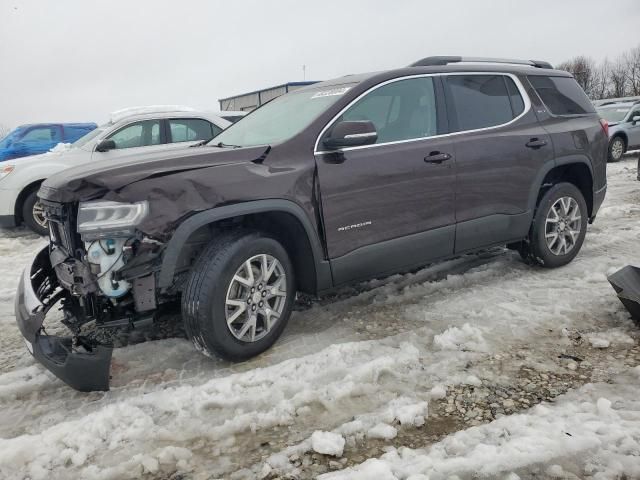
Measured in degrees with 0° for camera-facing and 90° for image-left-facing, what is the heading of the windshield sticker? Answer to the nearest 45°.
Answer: approximately 45°

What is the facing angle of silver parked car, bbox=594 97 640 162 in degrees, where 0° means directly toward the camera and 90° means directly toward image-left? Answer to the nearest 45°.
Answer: approximately 45°

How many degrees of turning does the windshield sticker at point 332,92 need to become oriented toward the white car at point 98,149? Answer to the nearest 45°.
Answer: approximately 90° to its right

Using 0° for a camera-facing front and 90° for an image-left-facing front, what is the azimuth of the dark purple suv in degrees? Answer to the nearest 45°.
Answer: approximately 45°

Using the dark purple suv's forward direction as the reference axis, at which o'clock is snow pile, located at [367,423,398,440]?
The snow pile is roughly at 10 o'clock from the dark purple suv.

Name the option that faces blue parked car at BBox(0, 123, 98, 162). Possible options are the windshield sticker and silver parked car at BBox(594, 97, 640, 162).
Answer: silver parked car at BBox(594, 97, 640, 162)

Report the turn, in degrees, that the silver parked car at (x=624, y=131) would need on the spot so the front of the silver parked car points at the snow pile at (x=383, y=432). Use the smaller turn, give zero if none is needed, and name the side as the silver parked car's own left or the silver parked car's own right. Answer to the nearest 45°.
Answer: approximately 45° to the silver parked car's own left

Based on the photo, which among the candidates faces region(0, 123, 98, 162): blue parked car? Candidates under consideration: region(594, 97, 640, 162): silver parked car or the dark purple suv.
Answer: region(594, 97, 640, 162): silver parked car
